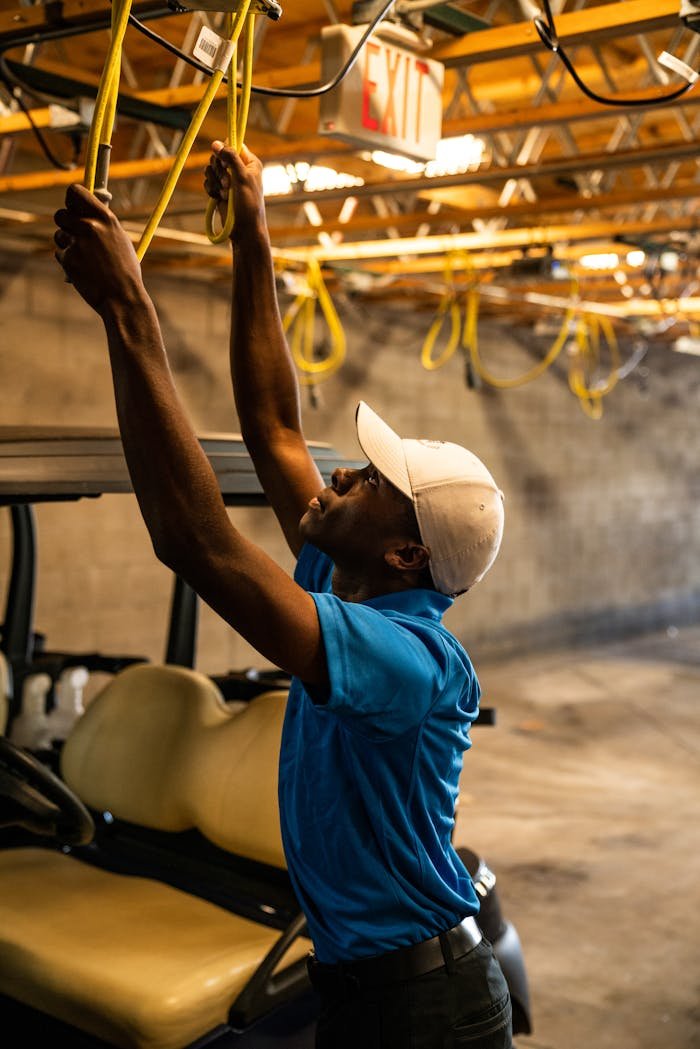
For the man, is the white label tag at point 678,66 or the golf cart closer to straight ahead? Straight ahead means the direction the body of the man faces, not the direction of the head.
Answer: the golf cart

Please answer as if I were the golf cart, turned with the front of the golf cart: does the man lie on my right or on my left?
on my left

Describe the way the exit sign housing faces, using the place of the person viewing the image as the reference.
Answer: facing the viewer and to the right of the viewer

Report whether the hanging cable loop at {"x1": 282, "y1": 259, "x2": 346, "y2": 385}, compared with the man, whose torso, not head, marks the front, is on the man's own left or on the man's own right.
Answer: on the man's own right

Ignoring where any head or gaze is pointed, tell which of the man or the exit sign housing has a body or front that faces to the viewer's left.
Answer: the man

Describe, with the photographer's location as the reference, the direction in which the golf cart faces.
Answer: facing the viewer and to the left of the viewer

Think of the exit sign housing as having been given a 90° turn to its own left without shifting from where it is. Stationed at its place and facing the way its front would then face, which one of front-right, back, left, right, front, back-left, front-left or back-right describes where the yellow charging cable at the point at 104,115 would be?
back-right

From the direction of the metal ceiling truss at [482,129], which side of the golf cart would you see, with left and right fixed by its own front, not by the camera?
back

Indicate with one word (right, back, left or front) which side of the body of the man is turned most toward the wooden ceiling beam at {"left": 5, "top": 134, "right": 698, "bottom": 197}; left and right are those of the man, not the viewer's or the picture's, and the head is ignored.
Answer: right

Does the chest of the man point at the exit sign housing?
no

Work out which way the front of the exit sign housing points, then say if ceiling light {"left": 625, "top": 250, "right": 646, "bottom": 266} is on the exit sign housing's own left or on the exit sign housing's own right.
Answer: on the exit sign housing's own left

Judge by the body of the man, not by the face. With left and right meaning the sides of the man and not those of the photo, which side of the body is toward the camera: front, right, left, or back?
left
